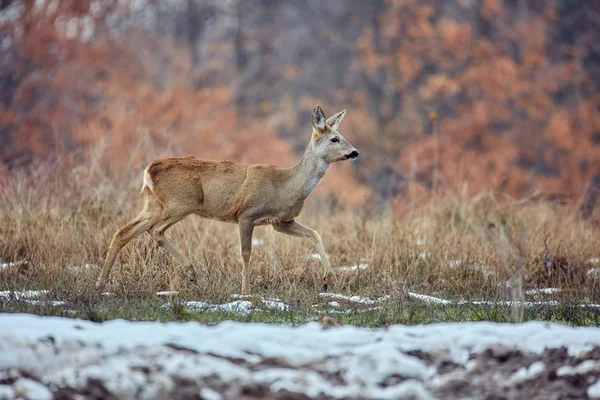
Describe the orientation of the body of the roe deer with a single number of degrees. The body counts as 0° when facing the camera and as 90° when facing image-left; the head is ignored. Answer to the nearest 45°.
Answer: approximately 270°
